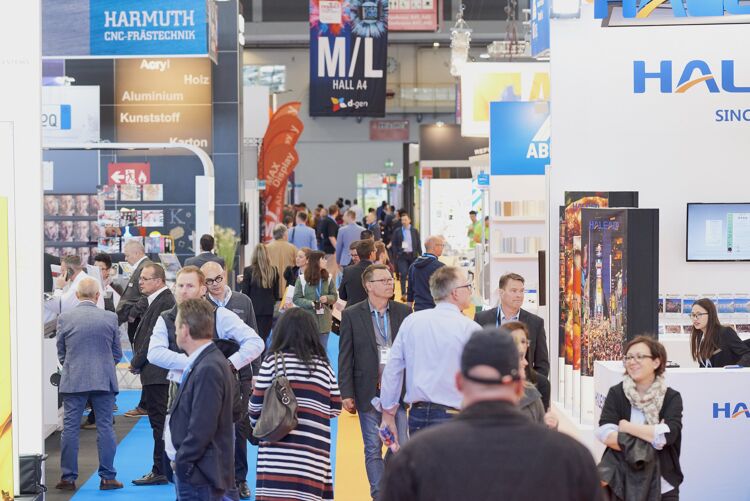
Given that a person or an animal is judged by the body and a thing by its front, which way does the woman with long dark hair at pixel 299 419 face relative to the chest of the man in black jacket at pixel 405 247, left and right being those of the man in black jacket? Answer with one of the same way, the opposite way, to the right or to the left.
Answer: the opposite way

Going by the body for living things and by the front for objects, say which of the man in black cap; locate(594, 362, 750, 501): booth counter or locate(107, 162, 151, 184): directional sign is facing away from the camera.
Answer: the man in black cap

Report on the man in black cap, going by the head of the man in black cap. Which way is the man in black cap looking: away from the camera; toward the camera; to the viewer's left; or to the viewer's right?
away from the camera

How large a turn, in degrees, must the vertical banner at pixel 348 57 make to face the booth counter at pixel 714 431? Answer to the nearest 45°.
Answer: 0° — it already faces it

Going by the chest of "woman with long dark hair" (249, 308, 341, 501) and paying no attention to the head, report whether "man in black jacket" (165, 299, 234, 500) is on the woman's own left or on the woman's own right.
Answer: on the woman's own left
